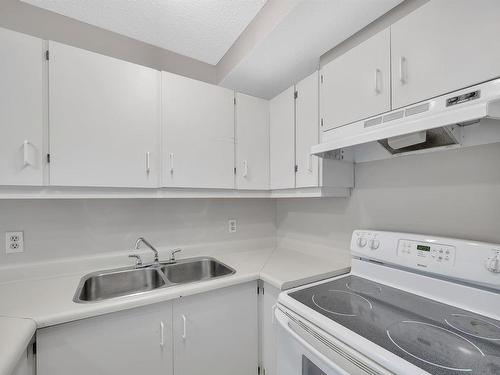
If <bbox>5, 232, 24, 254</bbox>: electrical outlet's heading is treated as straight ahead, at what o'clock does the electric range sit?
The electric range is roughly at 11 o'clock from the electrical outlet.

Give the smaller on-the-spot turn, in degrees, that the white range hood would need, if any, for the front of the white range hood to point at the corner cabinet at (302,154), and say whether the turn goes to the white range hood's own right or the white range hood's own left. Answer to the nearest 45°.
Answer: approximately 90° to the white range hood's own right

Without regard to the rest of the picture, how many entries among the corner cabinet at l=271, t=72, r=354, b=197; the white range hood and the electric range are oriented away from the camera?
0

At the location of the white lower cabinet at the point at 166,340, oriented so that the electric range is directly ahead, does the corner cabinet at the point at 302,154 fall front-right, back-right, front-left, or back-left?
front-left

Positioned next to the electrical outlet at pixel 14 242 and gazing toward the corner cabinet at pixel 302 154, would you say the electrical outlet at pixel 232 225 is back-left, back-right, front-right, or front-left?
front-left

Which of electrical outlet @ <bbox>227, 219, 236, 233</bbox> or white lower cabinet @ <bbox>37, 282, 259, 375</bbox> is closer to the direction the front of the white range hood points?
the white lower cabinet

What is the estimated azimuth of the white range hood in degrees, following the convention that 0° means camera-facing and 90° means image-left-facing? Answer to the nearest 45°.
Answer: approximately 45°

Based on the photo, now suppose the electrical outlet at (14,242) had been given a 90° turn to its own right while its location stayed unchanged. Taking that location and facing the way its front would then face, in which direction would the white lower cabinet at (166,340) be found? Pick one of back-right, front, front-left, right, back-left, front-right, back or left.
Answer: back-left

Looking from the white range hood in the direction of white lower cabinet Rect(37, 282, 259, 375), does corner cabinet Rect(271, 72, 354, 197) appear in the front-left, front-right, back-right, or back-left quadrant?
front-right

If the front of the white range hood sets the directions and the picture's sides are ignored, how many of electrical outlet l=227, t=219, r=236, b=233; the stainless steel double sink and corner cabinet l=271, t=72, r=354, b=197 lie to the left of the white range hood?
0

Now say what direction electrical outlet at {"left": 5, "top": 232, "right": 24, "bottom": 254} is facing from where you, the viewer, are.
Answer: facing the viewer

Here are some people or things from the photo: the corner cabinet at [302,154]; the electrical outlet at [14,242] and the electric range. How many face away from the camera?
0

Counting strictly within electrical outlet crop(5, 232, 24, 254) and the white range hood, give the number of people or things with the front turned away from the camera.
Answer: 0

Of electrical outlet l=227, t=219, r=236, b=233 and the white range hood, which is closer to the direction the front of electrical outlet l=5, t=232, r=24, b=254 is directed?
the white range hood

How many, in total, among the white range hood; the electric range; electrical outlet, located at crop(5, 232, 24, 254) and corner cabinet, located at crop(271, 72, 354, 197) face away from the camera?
0

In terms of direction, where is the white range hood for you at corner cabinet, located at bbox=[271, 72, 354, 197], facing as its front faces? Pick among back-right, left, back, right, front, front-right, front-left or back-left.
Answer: left

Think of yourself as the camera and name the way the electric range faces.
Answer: facing the viewer and to the left of the viewer

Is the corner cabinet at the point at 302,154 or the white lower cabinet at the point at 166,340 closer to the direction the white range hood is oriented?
the white lower cabinet

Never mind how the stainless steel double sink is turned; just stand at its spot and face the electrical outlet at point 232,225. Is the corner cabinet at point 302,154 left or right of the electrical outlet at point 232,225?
right
